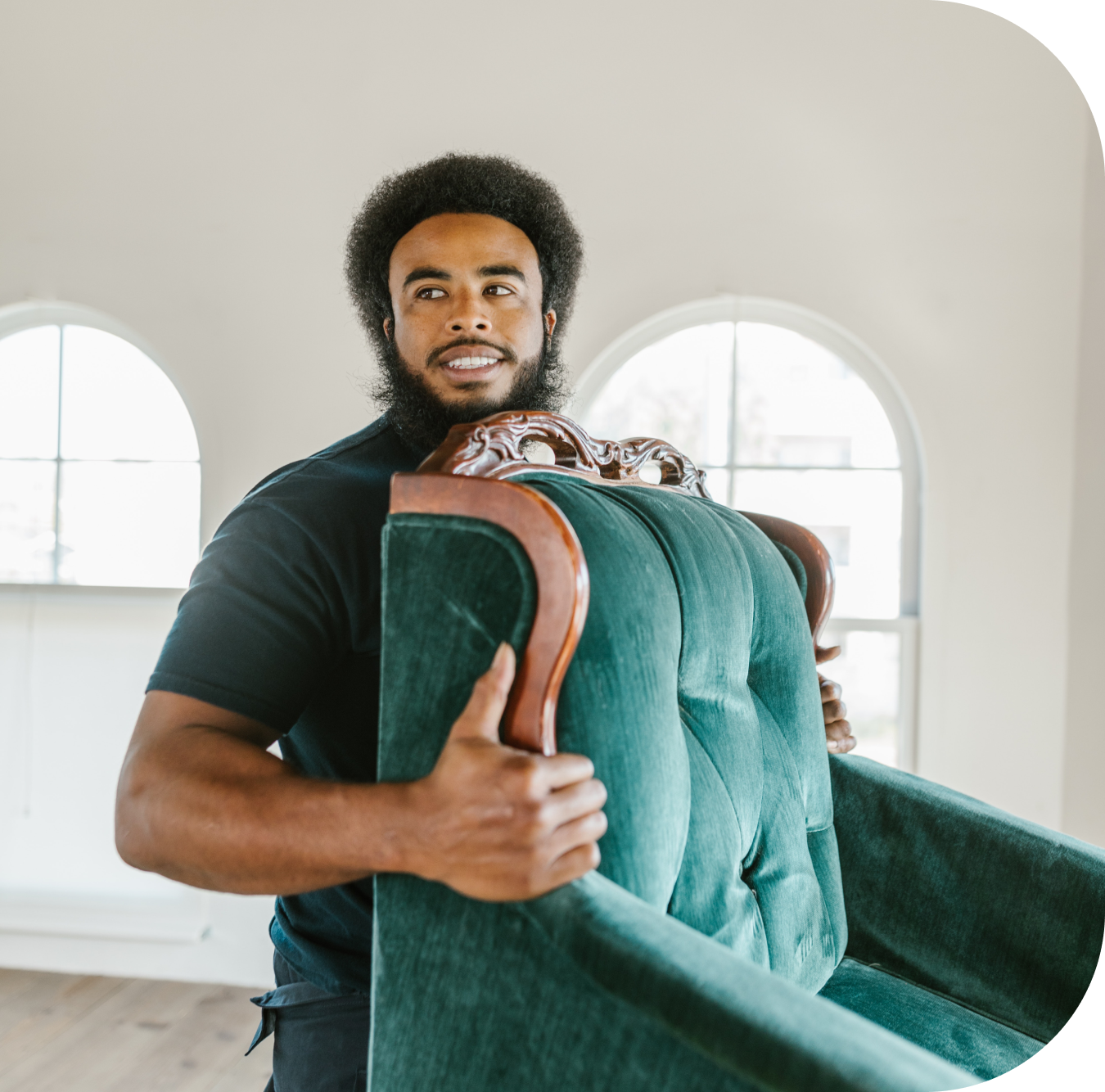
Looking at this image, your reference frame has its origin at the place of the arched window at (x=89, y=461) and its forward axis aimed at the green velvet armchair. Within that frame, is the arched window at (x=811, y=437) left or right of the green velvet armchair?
left

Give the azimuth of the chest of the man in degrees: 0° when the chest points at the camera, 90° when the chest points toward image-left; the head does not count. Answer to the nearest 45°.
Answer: approximately 315°

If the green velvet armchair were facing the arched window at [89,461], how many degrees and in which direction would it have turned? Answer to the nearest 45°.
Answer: approximately 180°

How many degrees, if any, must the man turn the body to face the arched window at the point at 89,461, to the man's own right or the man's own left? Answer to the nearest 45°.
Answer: approximately 180°

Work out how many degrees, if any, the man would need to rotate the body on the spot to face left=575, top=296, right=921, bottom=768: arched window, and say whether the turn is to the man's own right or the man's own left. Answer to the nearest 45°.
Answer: approximately 90° to the man's own left

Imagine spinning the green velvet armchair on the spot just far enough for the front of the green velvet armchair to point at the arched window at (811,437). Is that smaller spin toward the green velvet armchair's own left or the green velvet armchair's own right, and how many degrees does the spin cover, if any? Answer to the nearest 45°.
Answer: approximately 135° to the green velvet armchair's own left

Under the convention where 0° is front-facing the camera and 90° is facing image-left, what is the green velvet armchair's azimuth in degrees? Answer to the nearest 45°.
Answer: approximately 315°
